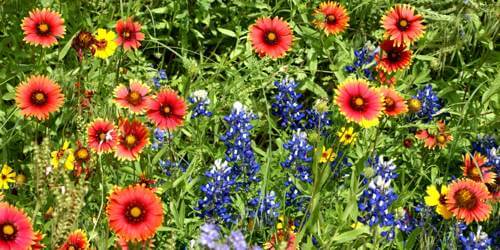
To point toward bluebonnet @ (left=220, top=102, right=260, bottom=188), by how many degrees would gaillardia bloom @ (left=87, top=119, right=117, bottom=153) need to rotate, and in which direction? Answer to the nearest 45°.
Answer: approximately 90° to its left

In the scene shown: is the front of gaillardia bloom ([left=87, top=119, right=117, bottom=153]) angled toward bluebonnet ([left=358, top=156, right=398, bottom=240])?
no

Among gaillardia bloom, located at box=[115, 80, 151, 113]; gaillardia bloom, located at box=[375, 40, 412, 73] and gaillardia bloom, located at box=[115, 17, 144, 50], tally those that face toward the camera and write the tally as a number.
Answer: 3

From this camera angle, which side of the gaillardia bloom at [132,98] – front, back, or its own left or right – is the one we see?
front

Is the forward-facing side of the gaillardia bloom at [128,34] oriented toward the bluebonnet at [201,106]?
no

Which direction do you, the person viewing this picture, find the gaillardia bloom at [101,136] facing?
facing the viewer

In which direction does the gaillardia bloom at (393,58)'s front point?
toward the camera

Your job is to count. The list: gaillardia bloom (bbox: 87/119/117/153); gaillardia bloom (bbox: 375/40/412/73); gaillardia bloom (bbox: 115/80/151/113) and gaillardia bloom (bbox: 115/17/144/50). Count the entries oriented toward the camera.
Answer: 4

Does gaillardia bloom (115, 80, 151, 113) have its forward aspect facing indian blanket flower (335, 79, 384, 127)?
no

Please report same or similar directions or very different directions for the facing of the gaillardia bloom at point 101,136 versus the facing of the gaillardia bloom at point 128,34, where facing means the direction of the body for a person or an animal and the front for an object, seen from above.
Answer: same or similar directions

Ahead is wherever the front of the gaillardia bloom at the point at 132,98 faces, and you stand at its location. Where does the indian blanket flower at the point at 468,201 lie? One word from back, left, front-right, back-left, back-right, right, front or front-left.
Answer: left
